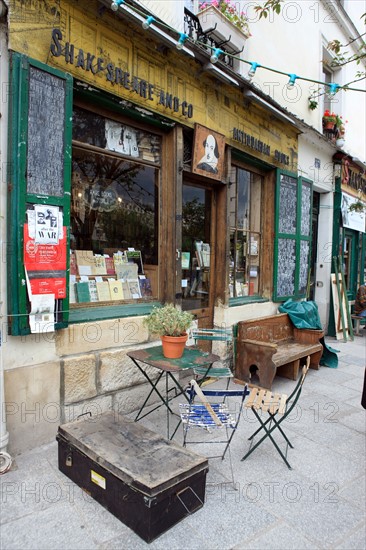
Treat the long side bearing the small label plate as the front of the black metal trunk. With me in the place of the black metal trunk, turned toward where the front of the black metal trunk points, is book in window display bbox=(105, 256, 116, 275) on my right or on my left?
on my right

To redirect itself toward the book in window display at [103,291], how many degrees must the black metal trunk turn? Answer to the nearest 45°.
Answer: approximately 135° to its right

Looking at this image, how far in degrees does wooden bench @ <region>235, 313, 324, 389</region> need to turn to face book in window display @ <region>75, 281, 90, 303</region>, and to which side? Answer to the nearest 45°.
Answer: approximately 90° to its right

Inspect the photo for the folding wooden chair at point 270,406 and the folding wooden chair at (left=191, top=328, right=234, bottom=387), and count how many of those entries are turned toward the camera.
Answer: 1

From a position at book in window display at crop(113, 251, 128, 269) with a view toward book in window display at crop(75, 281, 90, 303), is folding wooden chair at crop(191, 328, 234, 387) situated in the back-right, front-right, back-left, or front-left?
back-left

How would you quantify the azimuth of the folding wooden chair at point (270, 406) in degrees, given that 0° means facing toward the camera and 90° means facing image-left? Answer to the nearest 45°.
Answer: approximately 90°

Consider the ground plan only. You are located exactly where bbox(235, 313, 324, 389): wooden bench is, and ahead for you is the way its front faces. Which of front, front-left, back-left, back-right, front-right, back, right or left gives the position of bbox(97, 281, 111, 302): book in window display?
right

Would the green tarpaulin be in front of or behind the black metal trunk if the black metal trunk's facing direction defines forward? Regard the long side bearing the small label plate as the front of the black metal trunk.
behind

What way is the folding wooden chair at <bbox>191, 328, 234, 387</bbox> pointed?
toward the camera

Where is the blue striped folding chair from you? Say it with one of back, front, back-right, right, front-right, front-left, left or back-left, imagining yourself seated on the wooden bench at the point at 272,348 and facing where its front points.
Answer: front-right

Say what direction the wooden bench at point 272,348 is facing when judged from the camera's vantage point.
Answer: facing the viewer and to the right of the viewer

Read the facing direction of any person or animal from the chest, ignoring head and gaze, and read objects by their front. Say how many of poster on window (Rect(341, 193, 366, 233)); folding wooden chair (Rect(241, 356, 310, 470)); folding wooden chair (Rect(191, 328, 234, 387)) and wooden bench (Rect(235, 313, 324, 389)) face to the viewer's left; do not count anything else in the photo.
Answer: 1

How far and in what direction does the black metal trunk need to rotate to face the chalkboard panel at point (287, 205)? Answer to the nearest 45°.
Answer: approximately 180°

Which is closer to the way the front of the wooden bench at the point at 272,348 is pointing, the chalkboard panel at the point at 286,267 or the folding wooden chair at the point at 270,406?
the folding wooden chair
